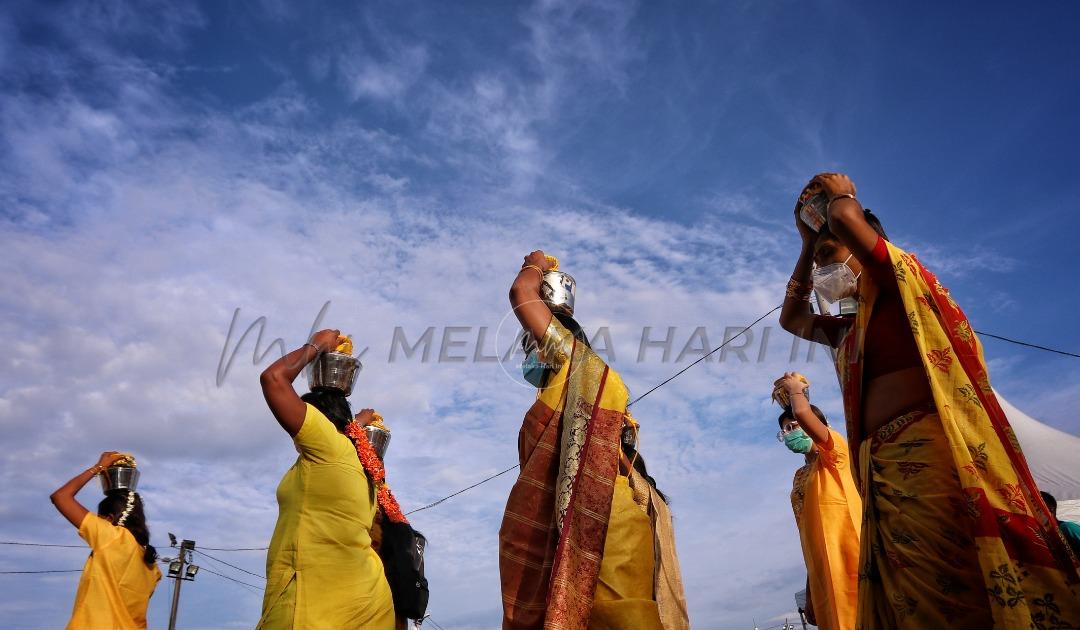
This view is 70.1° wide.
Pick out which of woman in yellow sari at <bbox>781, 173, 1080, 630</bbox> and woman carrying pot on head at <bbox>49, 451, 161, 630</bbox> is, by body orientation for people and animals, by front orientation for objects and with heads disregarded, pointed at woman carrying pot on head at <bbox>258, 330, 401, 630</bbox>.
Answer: the woman in yellow sari

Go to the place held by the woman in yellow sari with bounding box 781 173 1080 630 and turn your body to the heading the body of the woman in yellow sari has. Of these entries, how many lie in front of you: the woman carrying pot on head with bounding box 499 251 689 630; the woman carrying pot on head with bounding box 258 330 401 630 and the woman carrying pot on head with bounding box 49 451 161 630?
3

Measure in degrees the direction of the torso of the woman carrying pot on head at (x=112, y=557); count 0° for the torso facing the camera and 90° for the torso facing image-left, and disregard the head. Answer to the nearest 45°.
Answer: approximately 135°

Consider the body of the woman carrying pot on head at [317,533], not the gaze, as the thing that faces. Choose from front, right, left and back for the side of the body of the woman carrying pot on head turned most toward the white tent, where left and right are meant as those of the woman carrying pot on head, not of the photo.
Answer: right

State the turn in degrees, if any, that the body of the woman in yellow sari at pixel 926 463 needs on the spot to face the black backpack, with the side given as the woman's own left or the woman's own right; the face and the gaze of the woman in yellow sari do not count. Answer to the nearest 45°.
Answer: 0° — they already face it

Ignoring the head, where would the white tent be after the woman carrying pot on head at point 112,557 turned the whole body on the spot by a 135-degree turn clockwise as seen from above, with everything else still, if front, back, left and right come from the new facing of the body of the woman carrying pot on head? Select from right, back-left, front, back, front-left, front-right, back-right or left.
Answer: front

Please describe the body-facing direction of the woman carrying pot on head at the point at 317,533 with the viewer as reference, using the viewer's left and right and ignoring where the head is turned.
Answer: facing away from the viewer and to the left of the viewer

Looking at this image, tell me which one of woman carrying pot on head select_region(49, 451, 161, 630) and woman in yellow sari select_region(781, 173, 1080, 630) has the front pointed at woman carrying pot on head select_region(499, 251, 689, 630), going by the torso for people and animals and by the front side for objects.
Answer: the woman in yellow sari

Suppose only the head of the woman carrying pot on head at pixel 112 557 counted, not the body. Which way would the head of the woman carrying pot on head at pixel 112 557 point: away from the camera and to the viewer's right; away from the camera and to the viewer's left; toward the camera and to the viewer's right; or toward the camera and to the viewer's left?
away from the camera and to the viewer's left
